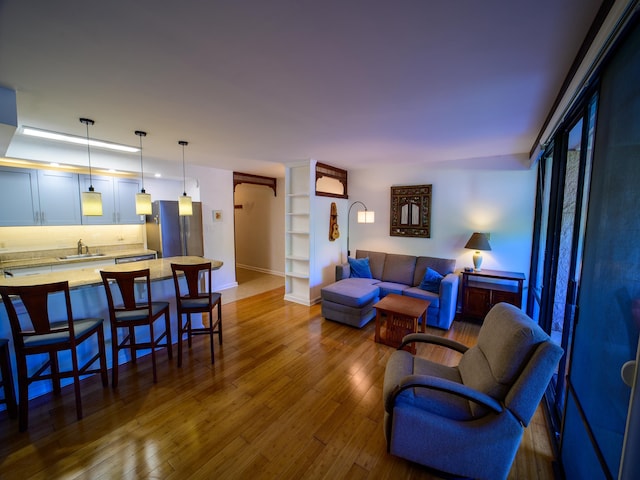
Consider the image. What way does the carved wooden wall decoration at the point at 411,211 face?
toward the camera

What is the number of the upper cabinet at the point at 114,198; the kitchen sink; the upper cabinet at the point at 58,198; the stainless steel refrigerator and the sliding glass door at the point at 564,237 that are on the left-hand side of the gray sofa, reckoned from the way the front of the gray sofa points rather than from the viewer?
1

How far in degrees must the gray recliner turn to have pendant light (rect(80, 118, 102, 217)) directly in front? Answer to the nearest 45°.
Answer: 0° — it already faces it

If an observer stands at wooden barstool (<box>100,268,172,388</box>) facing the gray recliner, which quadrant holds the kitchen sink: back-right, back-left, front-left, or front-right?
back-left

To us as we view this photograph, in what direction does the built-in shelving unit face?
facing the viewer and to the left of the viewer

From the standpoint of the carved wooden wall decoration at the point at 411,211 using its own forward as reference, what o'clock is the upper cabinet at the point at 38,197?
The upper cabinet is roughly at 2 o'clock from the carved wooden wall decoration.

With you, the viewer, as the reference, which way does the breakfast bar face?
facing the viewer and to the right of the viewer

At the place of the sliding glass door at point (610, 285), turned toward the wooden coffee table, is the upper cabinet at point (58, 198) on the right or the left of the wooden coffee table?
left

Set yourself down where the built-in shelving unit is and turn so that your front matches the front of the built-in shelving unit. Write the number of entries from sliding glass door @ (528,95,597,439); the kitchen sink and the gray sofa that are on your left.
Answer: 2

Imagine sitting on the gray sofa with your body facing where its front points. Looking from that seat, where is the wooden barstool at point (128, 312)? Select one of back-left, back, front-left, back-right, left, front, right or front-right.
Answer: front

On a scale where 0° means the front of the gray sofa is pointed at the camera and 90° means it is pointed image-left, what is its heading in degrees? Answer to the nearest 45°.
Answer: approximately 45°

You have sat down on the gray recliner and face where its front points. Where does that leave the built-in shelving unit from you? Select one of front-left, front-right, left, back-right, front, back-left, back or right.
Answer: front-right

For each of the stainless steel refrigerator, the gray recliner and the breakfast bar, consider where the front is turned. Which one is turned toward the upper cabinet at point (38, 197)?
the gray recliner
